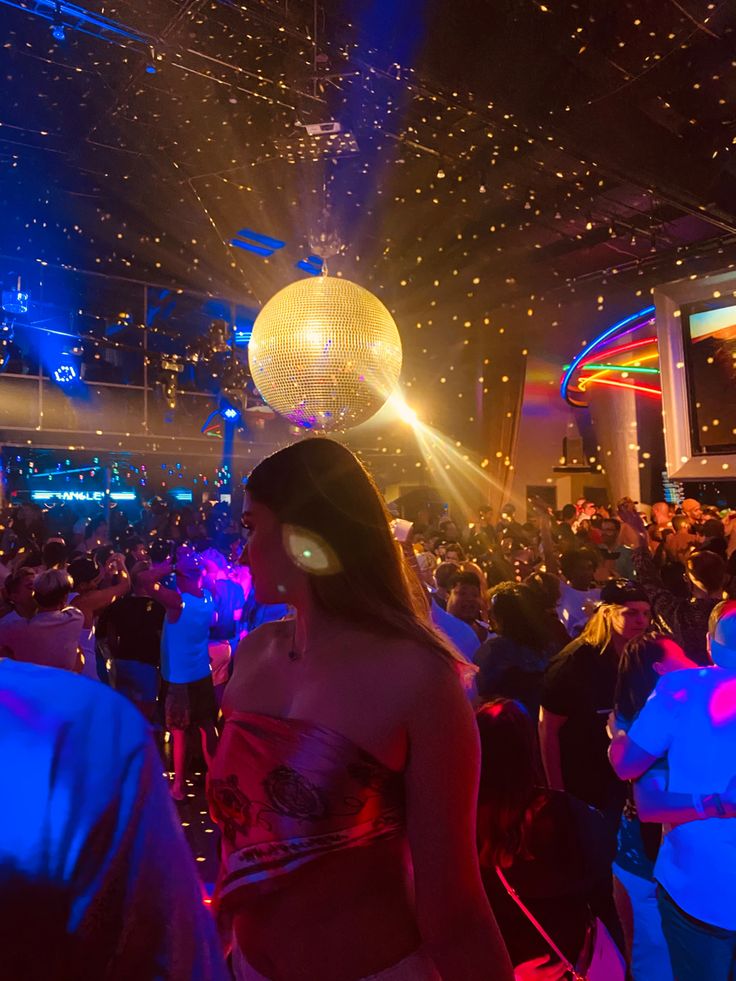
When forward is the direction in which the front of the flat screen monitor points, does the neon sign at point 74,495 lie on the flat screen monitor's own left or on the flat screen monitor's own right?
on the flat screen monitor's own right

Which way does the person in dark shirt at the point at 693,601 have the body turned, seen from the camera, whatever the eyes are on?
away from the camera
